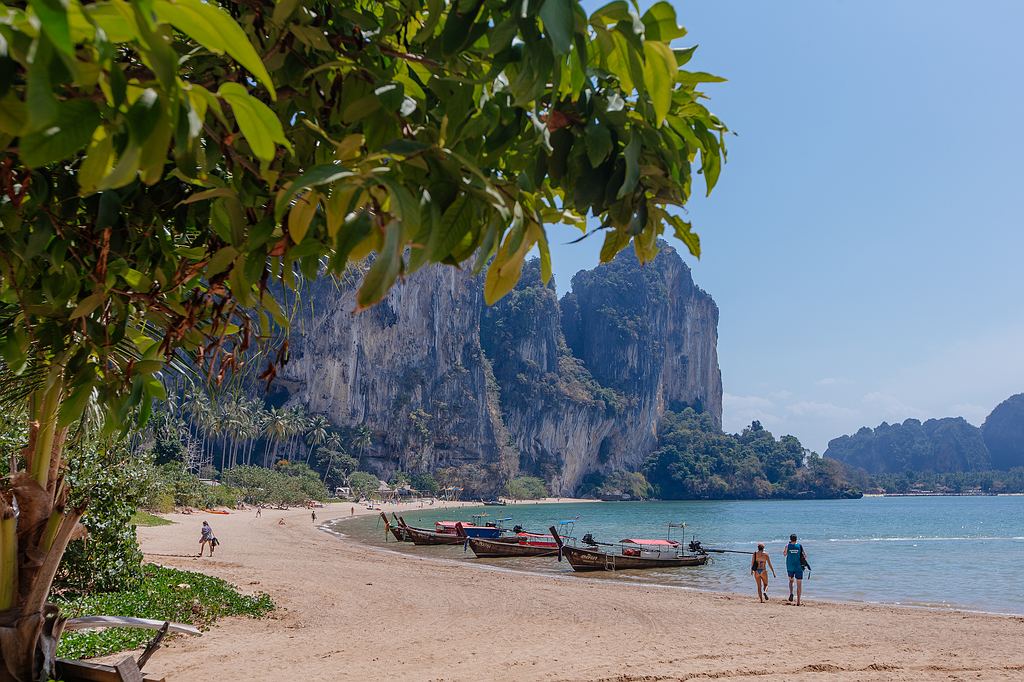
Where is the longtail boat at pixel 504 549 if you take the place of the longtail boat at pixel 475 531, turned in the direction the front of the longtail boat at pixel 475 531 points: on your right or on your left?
on your left

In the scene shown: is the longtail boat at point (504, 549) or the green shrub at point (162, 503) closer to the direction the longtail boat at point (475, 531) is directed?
the green shrub

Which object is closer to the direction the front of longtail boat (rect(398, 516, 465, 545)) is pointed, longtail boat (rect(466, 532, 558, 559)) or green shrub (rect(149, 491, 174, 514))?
the green shrub

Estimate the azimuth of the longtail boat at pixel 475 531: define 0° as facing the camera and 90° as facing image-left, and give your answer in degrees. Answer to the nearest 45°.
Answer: approximately 90°

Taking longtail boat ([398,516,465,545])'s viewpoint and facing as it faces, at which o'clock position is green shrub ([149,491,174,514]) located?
The green shrub is roughly at 1 o'clock from the longtail boat.

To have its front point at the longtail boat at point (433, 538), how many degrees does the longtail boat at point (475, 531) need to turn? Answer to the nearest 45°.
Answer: approximately 45° to its left

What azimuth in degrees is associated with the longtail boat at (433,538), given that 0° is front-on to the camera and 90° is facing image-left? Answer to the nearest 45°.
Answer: approximately 90°

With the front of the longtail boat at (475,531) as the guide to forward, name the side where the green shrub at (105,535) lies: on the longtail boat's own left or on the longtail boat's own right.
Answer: on the longtail boat's own left

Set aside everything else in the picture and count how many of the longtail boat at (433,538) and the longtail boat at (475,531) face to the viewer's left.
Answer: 2

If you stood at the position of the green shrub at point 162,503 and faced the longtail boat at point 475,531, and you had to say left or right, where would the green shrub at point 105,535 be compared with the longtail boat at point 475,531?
right

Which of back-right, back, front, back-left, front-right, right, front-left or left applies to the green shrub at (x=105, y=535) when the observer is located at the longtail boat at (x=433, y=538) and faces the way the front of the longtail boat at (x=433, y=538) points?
left
